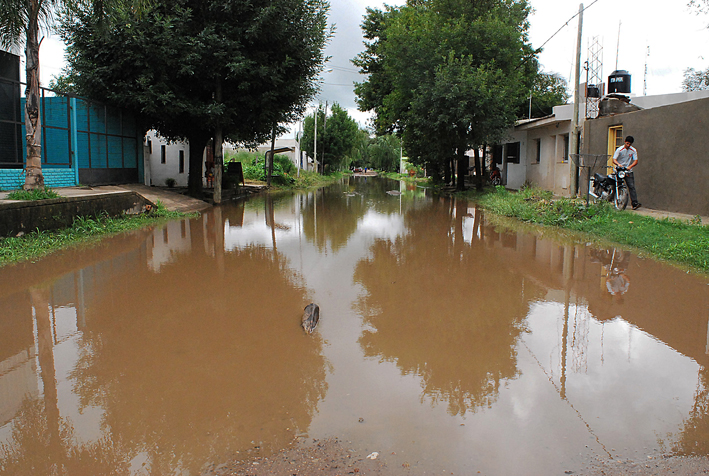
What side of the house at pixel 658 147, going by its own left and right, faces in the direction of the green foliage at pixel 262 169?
right

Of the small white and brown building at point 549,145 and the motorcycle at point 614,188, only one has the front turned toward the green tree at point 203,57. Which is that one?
the small white and brown building

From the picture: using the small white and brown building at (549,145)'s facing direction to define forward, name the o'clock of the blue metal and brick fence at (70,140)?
The blue metal and brick fence is roughly at 12 o'clock from the small white and brown building.

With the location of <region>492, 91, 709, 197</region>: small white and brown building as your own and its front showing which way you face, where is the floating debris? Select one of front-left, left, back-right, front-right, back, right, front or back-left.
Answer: front-left
